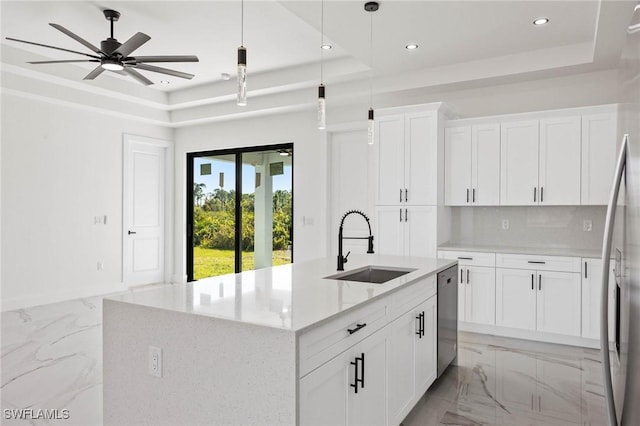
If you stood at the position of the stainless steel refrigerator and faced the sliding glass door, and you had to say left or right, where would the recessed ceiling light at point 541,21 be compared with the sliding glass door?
right

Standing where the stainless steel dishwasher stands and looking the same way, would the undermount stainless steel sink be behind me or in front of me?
behind

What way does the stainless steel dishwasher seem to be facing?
to the viewer's right

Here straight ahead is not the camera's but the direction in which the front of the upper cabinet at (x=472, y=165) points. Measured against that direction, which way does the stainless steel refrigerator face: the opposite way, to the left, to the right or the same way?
to the right

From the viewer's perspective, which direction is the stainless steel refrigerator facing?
to the viewer's left

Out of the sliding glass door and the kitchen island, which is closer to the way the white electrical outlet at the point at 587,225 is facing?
the kitchen island

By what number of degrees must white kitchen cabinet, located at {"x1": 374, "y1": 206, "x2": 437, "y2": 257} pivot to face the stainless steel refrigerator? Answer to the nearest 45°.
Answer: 0° — it already faces it

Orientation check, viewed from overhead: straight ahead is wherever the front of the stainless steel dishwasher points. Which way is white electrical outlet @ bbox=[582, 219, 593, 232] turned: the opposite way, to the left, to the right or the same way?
to the right

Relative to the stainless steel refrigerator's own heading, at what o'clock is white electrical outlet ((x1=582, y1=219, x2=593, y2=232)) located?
The white electrical outlet is roughly at 3 o'clock from the stainless steel refrigerator.

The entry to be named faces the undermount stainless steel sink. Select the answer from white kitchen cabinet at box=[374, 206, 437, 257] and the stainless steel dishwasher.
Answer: the white kitchen cabinet

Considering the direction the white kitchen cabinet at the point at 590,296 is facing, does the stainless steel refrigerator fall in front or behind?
in front
